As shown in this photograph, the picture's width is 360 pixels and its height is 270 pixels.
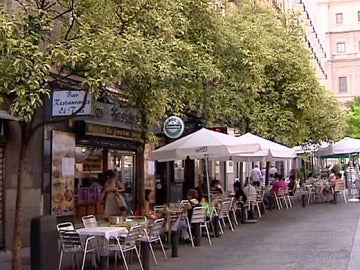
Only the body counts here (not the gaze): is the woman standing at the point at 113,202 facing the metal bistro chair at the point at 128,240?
yes

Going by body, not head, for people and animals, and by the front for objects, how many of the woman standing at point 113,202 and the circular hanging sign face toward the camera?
2

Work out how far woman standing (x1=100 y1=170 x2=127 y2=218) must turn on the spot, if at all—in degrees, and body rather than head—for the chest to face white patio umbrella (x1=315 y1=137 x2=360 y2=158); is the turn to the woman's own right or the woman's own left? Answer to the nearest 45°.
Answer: approximately 135° to the woman's own left

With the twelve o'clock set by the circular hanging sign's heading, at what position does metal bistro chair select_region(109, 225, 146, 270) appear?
The metal bistro chair is roughly at 12 o'clock from the circular hanging sign.

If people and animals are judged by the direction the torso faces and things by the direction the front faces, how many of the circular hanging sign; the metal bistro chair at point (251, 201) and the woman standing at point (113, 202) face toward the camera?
2

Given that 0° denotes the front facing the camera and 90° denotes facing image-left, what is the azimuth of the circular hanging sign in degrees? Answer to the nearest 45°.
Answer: approximately 0°

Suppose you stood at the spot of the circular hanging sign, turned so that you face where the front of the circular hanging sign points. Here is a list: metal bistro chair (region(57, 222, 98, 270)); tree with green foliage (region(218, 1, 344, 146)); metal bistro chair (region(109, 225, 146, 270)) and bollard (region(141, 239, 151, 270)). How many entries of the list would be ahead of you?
3

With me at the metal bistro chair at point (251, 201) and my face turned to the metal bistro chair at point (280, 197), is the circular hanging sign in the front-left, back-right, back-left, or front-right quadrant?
back-left
